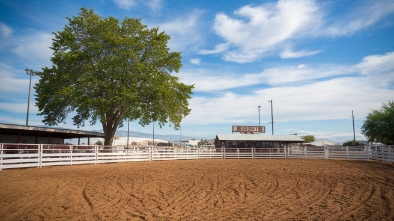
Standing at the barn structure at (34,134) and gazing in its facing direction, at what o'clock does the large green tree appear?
The large green tree is roughly at 9 o'clock from the barn structure.

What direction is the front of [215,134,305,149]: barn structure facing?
toward the camera

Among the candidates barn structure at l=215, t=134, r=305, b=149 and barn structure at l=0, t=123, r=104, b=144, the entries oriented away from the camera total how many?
0

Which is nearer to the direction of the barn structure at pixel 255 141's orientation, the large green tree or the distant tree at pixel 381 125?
the large green tree

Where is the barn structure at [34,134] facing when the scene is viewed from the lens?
facing the viewer and to the right of the viewer

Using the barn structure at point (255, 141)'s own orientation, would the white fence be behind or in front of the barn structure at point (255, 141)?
in front

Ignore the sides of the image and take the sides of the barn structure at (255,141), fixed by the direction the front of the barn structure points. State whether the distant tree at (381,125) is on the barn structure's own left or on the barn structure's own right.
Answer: on the barn structure's own left

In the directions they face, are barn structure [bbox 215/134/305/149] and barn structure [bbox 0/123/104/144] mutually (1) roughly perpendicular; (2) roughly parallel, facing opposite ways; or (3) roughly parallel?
roughly perpendicular

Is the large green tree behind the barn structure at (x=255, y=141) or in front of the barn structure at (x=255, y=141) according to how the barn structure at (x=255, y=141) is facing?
in front
